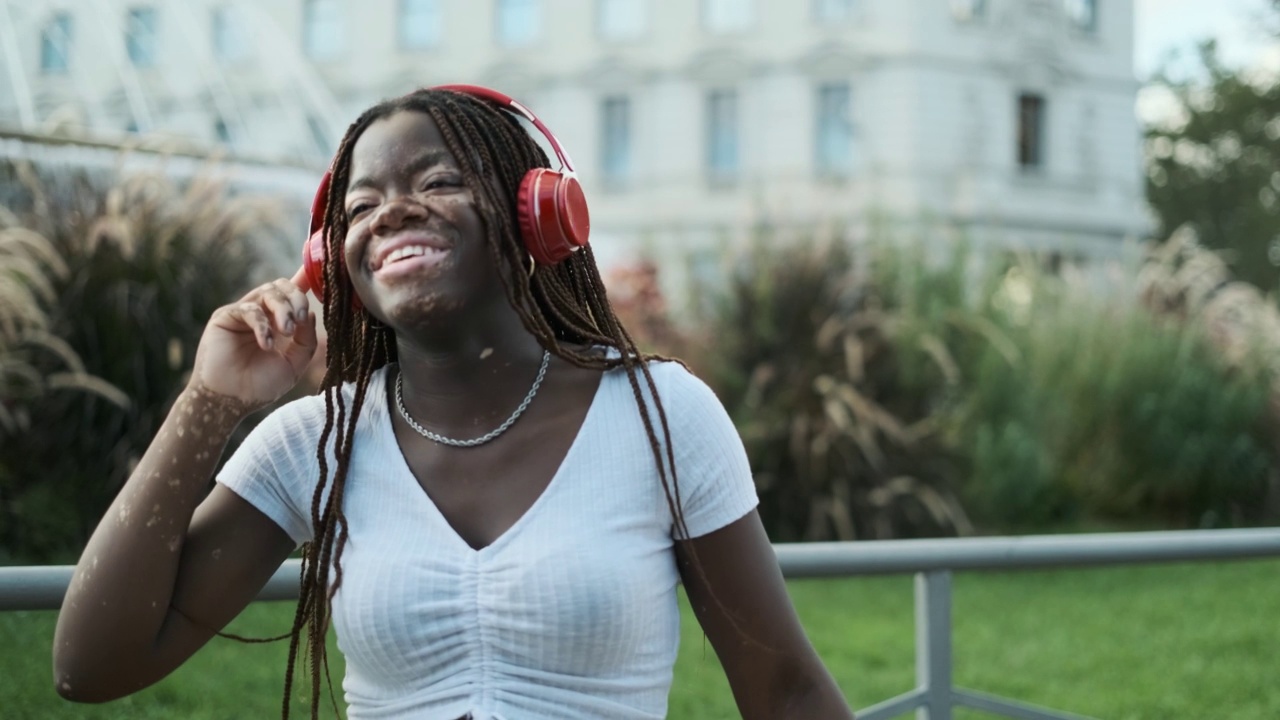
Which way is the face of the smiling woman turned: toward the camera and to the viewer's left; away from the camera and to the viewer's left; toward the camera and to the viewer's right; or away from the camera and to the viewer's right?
toward the camera and to the viewer's left

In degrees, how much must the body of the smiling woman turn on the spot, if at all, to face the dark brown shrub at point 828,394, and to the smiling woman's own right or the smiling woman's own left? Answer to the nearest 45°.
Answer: approximately 180°

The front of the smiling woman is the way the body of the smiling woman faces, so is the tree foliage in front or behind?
behind

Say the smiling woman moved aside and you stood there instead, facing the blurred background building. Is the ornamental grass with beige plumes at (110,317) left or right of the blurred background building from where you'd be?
left

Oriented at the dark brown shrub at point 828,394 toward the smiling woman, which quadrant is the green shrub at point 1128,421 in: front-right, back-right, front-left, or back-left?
back-left

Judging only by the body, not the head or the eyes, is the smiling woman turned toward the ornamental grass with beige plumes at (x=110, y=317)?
no

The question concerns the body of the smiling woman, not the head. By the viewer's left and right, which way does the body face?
facing the viewer

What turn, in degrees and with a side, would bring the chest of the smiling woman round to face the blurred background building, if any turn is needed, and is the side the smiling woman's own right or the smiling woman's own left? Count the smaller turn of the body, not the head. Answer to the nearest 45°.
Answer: approximately 180°

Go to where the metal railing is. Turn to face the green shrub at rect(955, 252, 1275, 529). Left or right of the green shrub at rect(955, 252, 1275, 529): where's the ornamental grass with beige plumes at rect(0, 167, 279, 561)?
left
